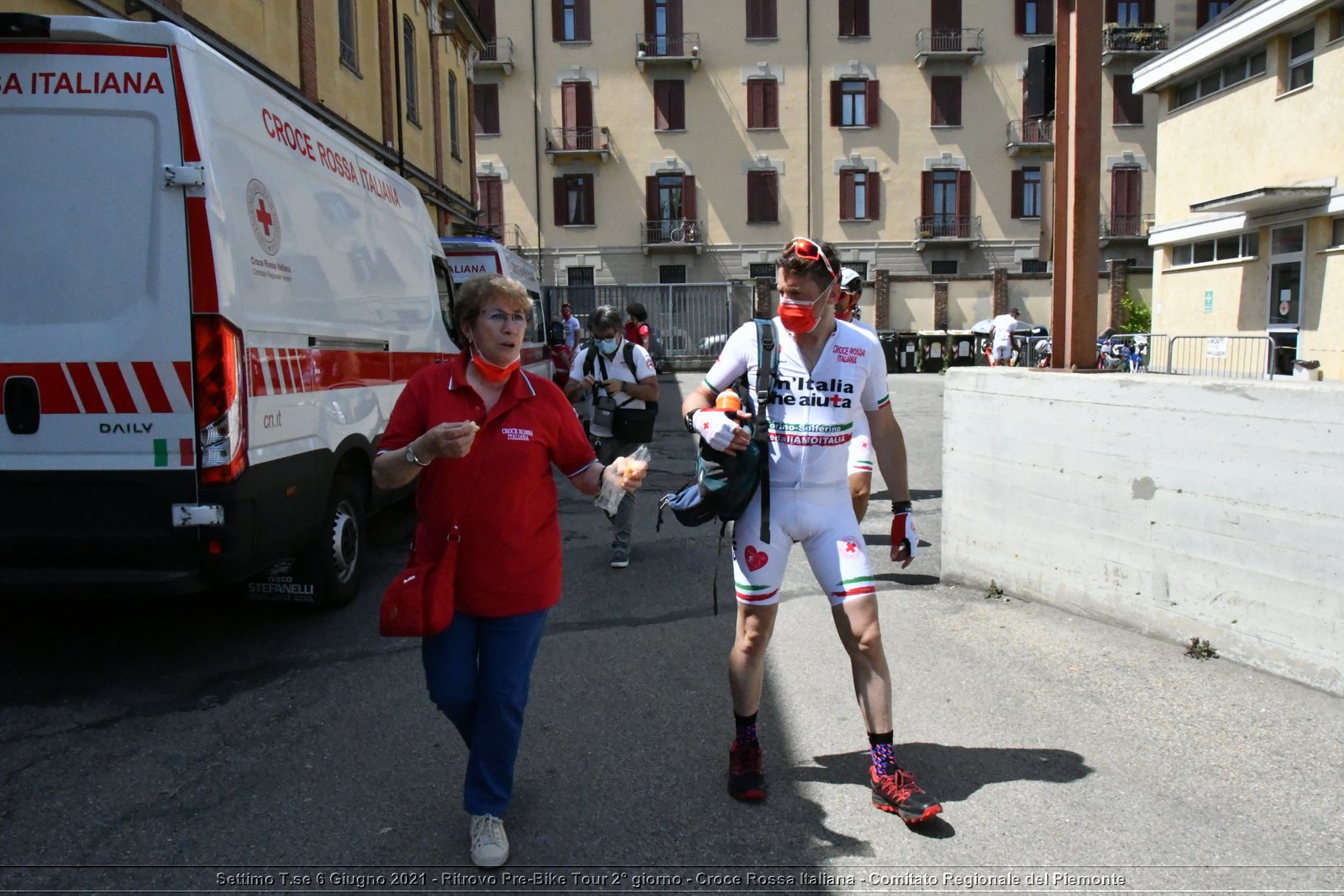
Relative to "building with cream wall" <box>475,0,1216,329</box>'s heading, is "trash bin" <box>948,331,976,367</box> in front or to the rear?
in front

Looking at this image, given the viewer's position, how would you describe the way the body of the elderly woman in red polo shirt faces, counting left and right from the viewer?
facing the viewer

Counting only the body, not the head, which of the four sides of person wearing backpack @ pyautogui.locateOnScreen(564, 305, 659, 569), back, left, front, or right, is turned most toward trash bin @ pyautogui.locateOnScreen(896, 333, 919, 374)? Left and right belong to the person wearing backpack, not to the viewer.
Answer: back

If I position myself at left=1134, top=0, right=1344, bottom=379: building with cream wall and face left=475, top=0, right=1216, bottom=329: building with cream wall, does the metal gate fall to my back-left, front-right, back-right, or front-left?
front-left

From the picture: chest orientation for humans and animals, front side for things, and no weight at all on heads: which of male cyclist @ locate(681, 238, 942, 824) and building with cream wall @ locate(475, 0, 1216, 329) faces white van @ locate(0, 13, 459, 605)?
the building with cream wall

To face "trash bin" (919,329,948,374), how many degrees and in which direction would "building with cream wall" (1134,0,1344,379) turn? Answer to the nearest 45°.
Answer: approximately 90° to its right

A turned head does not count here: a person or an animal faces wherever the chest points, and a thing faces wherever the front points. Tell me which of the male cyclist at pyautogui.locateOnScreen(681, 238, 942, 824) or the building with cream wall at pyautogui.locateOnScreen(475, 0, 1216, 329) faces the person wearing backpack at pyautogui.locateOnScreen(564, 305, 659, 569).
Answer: the building with cream wall

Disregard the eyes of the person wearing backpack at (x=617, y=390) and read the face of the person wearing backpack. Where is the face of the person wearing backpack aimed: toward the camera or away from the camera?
toward the camera

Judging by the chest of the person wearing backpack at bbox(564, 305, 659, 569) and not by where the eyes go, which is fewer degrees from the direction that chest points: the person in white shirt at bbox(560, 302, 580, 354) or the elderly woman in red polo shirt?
the elderly woman in red polo shirt

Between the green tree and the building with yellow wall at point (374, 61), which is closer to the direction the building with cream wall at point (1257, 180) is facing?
the building with yellow wall

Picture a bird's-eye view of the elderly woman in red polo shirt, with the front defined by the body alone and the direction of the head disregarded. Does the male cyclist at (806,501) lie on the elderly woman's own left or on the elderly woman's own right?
on the elderly woman's own left

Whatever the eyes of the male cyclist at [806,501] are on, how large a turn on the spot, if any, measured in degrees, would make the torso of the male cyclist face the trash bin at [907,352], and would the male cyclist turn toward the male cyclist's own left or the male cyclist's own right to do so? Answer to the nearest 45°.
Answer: approximately 180°

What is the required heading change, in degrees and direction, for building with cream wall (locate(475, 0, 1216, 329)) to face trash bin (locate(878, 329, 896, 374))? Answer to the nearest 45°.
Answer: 0° — it already faces it

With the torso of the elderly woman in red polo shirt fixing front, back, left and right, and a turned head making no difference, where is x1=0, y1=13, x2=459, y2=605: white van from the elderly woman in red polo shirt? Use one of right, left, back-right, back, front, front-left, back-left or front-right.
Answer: back-right

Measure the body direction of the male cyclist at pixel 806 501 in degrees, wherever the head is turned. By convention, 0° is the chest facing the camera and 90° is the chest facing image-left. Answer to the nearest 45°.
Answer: approximately 0°

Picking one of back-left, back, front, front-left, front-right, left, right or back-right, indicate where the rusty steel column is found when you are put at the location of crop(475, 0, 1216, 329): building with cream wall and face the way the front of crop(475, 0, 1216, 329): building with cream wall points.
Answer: front

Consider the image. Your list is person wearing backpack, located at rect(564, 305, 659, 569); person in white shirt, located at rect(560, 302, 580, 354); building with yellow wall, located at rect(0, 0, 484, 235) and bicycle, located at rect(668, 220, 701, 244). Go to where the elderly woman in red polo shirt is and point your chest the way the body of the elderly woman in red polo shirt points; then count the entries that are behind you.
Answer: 4

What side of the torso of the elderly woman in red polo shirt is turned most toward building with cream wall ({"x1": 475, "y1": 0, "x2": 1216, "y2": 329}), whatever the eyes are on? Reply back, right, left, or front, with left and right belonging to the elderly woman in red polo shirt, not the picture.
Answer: back
